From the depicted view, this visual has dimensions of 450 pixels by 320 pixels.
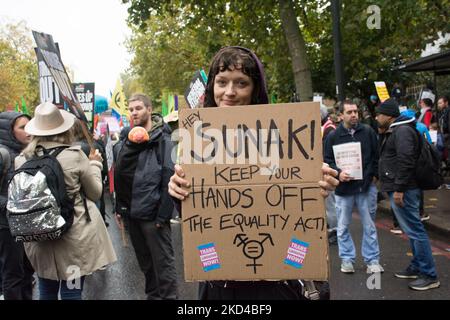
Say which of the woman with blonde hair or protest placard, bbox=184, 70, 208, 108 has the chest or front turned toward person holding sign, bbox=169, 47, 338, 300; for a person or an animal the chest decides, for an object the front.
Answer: the protest placard

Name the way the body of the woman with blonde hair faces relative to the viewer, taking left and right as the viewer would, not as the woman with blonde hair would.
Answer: facing away from the viewer and to the right of the viewer

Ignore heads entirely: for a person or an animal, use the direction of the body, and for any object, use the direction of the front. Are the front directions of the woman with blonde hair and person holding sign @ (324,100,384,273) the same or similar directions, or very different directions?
very different directions

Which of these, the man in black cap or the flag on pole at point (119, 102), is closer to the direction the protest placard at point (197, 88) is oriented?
the man in black cap

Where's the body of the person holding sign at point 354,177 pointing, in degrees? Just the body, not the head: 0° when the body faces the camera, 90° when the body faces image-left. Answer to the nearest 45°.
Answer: approximately 0°

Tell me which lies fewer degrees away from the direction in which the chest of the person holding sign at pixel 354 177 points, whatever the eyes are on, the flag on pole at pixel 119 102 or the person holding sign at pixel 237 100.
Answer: the person holding sign

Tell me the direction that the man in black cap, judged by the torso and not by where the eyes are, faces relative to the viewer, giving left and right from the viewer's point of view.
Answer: facing to the left of the viewer

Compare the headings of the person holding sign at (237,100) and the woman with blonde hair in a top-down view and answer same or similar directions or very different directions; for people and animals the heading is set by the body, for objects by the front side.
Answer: very different directions
